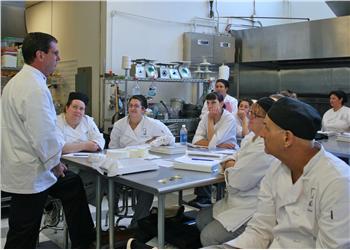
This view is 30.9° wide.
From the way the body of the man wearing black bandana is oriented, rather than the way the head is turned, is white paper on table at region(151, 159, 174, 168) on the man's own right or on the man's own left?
on the man's own right

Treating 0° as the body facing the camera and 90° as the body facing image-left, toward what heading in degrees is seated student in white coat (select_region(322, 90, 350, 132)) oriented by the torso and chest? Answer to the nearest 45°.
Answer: approximately 45°

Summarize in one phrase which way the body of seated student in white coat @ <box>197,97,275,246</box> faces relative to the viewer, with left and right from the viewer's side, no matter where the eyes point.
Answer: facing to the left of the viewer

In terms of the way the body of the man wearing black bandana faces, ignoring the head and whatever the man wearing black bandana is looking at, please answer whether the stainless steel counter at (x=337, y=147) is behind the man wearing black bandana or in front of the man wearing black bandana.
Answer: behind

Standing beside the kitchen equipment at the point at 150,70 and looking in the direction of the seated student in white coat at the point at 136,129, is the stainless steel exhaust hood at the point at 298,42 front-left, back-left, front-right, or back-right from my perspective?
back-left

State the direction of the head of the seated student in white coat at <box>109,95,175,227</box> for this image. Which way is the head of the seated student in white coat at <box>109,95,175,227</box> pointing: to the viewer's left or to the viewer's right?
to the viewer's left

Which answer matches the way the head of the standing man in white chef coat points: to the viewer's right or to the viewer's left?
to the viewer's right

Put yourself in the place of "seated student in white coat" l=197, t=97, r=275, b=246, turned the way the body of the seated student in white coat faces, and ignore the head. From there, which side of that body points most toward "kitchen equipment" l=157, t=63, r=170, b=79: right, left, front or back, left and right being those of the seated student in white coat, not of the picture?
right
